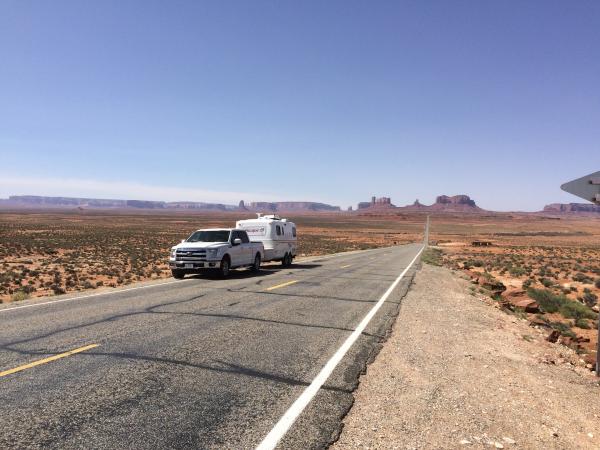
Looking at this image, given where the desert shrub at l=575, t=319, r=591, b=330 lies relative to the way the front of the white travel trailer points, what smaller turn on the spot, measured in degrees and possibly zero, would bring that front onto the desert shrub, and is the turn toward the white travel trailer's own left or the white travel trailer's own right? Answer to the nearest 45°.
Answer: approximately 90° to the white travel trailer's own left

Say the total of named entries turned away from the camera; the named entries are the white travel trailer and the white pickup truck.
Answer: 0

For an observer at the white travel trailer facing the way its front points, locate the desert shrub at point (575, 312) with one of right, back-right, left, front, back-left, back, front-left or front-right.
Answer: left

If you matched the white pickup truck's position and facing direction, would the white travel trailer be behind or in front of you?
behind

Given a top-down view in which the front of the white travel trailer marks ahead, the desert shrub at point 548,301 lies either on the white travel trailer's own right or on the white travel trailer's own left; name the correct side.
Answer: on the white travel trailer's own left

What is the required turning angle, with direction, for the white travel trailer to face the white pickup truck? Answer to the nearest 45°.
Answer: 0° — it already faces it

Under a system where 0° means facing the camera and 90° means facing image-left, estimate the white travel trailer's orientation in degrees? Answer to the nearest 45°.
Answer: approximately 45°

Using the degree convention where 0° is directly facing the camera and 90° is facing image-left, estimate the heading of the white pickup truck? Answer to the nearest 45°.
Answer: approximately 45°

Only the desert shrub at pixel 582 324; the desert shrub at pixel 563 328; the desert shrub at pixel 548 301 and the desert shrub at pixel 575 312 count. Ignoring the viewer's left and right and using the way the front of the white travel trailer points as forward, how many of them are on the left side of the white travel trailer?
4

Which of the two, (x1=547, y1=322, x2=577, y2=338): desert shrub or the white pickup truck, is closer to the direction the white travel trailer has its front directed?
the white pickup truck
